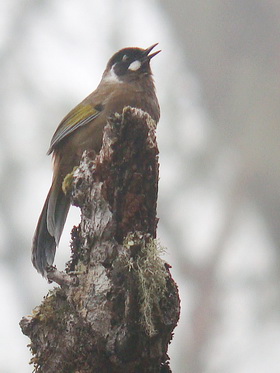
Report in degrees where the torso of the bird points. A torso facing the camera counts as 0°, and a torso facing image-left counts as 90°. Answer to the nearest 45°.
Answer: approximately 270°
